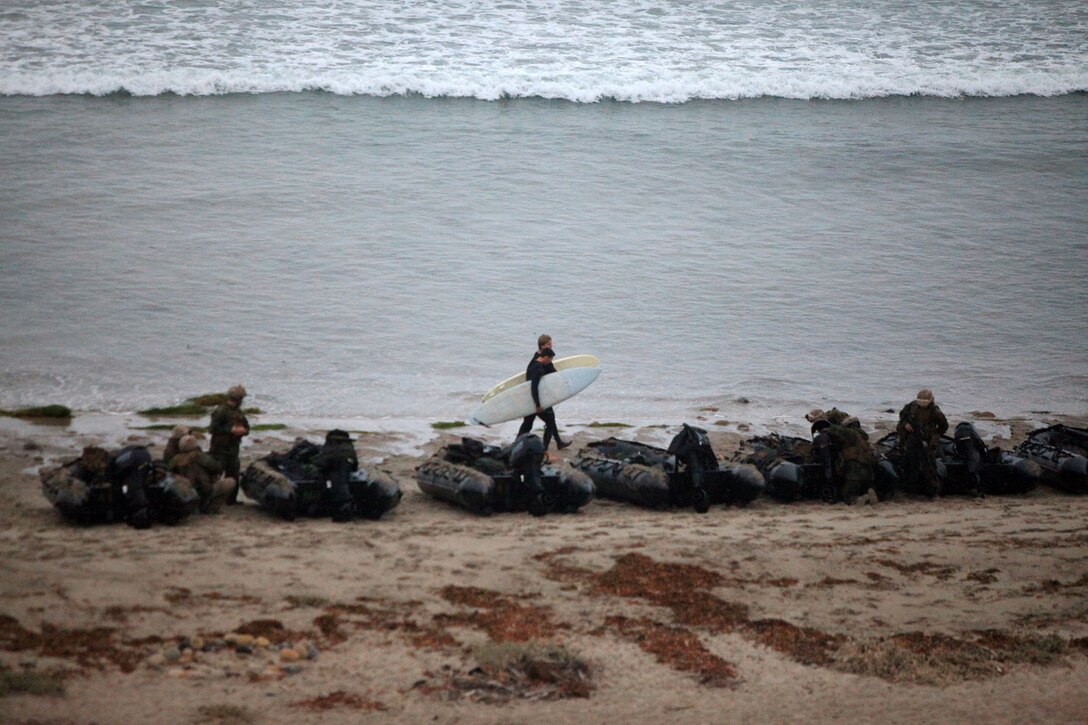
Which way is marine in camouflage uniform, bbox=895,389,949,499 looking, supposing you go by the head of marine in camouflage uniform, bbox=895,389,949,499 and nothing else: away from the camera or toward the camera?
toward the camera

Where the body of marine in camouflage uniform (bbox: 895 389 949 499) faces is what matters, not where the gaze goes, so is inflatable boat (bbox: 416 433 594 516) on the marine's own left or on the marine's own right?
on the marine's own right

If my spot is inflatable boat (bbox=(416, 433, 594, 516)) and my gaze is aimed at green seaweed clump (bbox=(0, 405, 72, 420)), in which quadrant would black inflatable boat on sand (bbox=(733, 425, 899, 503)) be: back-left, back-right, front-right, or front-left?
back-right

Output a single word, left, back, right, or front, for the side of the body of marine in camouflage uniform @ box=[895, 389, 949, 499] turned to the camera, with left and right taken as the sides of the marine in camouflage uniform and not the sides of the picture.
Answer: front

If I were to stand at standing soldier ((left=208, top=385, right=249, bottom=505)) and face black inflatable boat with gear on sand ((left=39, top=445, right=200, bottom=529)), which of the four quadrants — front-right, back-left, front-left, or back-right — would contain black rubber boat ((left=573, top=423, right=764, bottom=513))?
back-left

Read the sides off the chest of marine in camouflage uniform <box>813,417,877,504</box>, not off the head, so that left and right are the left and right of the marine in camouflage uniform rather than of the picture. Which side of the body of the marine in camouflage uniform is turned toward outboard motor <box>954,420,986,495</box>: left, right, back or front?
right

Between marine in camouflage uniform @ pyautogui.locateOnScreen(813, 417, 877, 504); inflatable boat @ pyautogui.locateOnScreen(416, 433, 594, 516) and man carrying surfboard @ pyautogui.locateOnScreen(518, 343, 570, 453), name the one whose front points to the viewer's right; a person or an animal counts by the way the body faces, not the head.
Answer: the man carrying surfboard

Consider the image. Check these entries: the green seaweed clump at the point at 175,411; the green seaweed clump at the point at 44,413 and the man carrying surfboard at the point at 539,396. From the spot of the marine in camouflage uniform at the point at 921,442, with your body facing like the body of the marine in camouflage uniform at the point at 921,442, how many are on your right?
3

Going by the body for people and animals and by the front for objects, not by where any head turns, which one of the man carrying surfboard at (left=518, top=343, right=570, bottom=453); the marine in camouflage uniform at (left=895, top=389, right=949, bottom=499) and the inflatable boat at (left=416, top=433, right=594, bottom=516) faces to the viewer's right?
the man carrying surfboard

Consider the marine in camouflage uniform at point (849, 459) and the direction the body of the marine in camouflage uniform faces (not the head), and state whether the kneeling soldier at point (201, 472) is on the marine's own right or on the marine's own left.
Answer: on the marine's own left

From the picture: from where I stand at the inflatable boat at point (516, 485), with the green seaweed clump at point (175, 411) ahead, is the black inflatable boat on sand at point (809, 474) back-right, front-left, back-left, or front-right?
back-right

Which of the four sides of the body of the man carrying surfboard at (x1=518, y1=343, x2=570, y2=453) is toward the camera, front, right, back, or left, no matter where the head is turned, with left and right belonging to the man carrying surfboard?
right

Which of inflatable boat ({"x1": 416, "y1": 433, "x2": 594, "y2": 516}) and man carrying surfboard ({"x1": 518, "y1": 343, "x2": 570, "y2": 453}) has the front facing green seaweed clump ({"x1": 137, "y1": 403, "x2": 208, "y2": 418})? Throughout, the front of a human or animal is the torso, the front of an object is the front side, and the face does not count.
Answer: the inflatable boat

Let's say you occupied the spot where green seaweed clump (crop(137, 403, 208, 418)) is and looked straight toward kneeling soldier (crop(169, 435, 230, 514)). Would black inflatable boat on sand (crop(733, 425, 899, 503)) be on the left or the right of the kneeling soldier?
left
